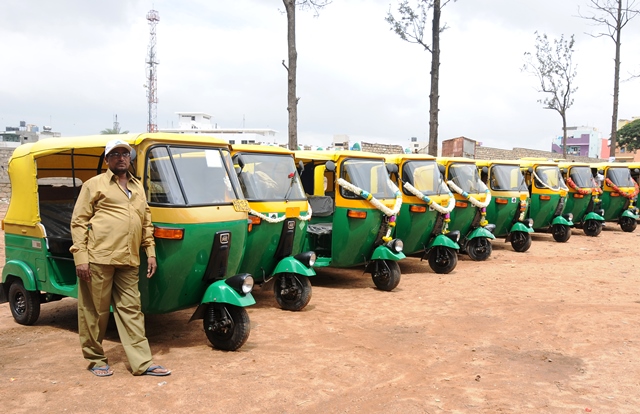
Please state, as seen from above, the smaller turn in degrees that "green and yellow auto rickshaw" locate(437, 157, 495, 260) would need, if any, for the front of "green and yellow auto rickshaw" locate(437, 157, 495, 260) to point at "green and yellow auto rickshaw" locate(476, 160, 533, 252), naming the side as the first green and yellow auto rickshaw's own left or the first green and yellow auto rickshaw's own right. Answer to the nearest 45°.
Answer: approximately 90° to the first green and yellow auto rickshaw's own left

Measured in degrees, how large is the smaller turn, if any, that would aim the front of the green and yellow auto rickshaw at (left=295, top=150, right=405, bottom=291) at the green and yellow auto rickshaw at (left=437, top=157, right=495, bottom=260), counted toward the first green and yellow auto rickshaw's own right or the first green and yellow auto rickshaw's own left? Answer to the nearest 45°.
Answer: approximately 90° to the first green and yellow auto rickshaw's own left

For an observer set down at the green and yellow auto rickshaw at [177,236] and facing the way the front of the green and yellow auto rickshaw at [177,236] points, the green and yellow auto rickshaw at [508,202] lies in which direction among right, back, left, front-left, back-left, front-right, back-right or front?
left

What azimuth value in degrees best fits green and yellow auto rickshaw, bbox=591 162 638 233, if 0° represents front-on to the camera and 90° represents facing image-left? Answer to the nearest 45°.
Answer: approximately 315°

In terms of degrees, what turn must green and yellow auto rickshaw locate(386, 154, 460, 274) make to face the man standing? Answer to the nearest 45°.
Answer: approximately 90° to its right

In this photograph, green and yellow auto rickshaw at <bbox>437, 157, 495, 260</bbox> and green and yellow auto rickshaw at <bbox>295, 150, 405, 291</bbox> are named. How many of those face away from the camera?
0

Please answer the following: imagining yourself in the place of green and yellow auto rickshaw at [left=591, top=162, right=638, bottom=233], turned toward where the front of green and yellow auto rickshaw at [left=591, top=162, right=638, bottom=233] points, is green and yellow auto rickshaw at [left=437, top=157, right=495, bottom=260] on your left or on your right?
on your right

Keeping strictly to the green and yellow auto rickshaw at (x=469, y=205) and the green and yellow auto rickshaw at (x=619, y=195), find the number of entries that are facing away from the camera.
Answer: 0

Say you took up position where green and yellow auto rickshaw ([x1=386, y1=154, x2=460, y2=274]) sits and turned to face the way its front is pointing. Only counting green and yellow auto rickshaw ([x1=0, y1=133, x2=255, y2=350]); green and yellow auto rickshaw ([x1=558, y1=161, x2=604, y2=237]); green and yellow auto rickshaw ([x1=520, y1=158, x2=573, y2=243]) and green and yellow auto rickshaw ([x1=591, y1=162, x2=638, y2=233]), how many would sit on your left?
3

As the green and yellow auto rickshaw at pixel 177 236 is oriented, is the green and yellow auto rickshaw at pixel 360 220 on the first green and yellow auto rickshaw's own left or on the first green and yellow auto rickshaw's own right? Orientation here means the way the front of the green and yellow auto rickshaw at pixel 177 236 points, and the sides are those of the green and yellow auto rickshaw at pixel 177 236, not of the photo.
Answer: on the first green and yellow auto rickshaw's own left

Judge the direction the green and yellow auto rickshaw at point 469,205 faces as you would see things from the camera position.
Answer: facing the viewer and to the right of the viewer

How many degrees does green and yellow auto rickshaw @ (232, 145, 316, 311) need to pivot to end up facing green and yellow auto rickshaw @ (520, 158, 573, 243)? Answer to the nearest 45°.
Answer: approximately 90° to its left
